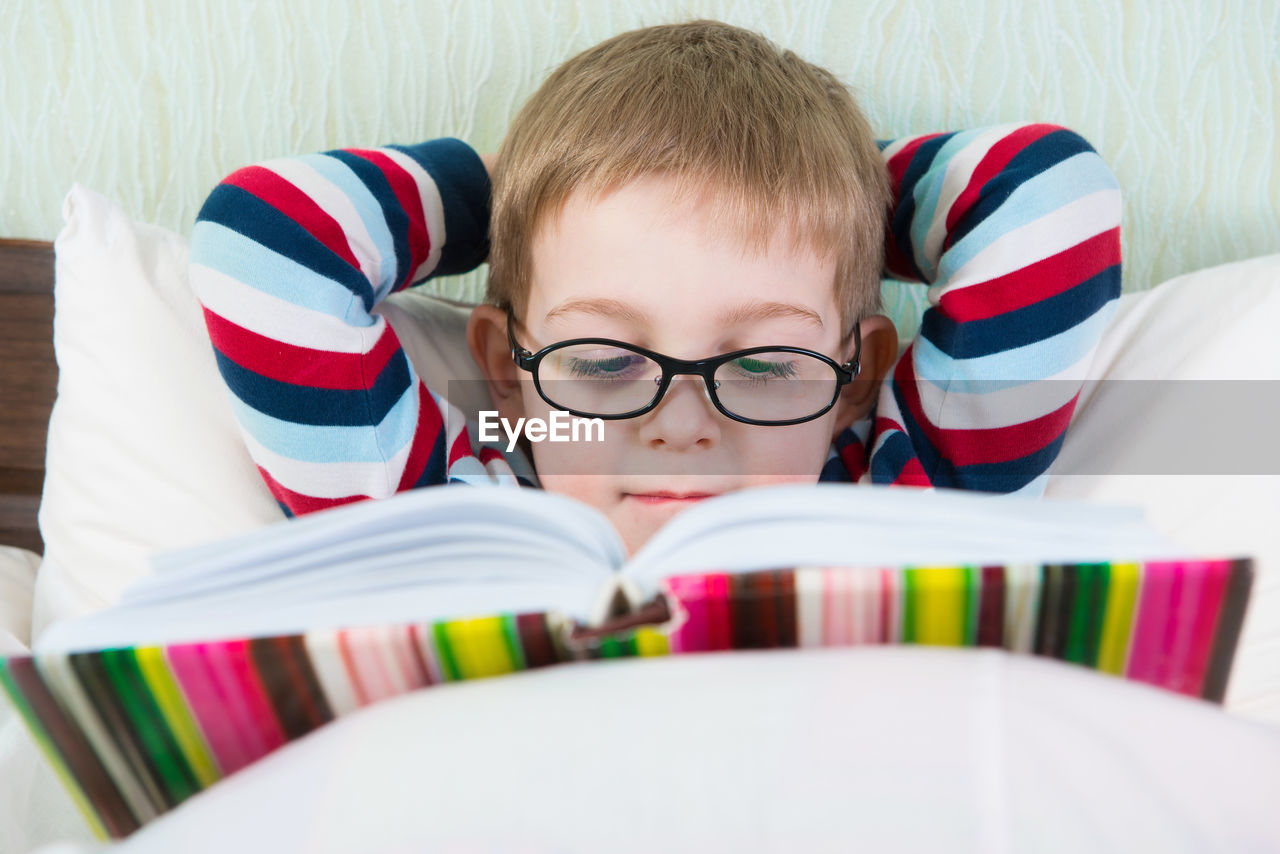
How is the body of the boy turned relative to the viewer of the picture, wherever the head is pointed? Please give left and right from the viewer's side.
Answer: facing the viewer

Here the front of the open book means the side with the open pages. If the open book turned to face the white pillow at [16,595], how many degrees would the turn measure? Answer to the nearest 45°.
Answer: approximately 45° to its left

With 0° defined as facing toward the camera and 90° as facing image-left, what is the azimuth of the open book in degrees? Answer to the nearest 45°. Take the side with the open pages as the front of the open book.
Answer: approximately 180°
